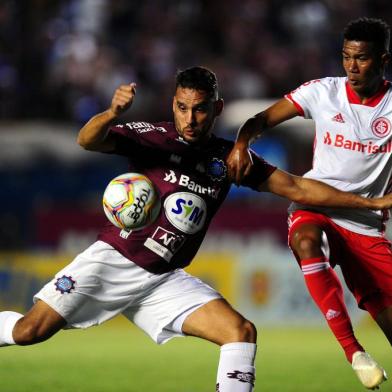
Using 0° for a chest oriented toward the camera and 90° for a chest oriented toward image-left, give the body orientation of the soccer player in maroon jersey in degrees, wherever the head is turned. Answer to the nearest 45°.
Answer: approximately 0°
